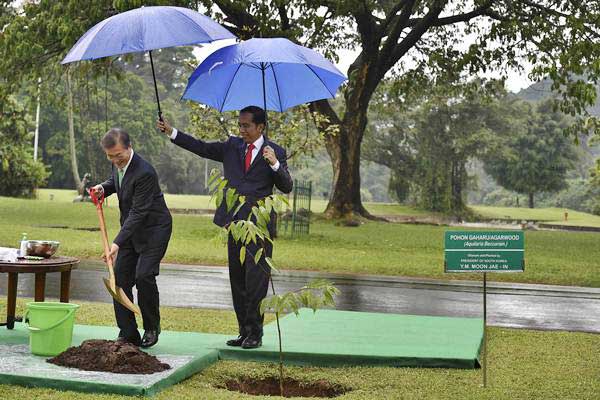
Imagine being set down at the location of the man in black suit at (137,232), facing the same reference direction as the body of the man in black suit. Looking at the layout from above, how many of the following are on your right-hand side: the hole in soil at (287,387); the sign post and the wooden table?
1

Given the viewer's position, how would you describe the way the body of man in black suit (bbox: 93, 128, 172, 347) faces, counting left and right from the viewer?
facing the viewer and to the left of the viewer

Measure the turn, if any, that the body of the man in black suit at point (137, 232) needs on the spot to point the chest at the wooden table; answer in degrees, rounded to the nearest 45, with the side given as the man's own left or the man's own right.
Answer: approximately 90° to the man's own right

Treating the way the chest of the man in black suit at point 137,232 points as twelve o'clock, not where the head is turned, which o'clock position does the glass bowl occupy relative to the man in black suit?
The glass bowl is roughly at 3 o'clock from the man in black suit.

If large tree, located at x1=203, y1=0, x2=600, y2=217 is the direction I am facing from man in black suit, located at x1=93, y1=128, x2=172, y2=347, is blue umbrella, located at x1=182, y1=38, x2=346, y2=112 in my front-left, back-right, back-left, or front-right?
front-right

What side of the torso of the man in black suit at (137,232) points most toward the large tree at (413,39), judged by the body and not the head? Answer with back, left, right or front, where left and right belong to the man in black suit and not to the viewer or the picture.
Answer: back

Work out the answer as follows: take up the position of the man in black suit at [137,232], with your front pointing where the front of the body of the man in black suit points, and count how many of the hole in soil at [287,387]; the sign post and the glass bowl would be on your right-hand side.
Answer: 1

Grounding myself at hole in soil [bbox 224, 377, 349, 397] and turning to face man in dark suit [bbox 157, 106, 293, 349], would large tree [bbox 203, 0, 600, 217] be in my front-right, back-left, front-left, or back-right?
front-right

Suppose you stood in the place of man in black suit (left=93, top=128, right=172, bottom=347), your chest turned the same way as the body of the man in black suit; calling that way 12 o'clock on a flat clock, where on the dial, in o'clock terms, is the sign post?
The sign post is roughly at 8 o'clock from the man in black suit.
